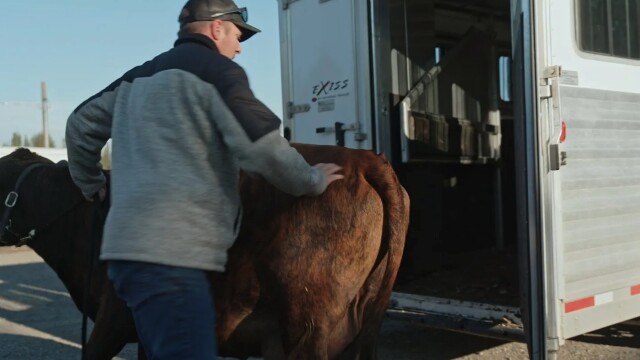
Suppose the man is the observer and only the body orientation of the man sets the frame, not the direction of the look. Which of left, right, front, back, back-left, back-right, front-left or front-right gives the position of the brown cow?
front

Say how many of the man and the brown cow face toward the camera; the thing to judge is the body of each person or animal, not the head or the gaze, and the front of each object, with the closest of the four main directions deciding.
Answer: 0

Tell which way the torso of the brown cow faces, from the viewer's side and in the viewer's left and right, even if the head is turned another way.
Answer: facing away from the viewer and to the left of the viewer

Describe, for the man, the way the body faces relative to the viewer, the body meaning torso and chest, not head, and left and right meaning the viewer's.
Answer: facing away from the viewer and to the right of the viewer

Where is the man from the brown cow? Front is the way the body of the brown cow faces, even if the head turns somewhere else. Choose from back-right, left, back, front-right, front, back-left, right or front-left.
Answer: left
